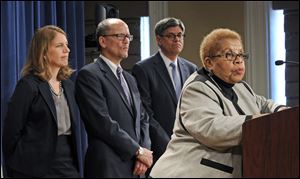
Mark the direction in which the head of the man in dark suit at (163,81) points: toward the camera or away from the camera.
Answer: toward the camera

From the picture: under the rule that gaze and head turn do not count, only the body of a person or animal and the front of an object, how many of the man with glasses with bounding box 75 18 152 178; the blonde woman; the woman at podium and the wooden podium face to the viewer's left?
0

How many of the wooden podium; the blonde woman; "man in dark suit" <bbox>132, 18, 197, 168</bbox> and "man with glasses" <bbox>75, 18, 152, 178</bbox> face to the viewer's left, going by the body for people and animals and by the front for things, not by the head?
0

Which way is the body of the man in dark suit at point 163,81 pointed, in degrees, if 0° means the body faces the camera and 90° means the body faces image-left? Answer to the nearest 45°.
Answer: approximately 315°

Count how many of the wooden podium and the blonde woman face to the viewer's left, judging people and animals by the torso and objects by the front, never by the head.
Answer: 0

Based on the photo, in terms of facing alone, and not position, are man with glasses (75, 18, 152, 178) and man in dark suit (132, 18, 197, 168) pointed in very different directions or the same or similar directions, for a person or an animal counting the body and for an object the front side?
same or similar directions

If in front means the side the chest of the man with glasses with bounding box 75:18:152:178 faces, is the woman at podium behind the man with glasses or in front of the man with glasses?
in front
